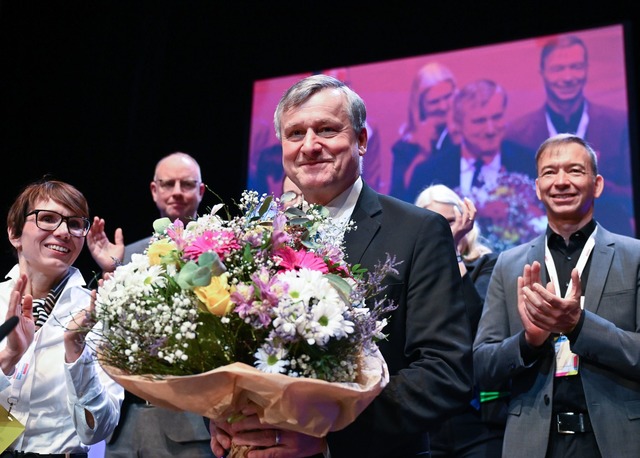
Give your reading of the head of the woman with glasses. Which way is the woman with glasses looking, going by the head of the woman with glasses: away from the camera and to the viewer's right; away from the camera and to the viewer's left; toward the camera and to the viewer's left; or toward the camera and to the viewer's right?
toward the camera and to the viewer's right

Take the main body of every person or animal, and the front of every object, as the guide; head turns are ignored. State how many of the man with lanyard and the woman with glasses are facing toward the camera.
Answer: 2

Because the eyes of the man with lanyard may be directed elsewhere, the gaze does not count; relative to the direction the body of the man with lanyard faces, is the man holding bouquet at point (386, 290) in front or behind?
in front

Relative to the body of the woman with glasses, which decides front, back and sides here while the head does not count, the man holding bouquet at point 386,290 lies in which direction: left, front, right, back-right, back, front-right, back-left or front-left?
front-left

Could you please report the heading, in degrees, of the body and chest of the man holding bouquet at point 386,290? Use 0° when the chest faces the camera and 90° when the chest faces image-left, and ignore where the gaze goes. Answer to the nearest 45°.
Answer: approximately 45°

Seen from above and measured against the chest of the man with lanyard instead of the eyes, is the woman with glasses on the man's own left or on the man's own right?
on the man's own right

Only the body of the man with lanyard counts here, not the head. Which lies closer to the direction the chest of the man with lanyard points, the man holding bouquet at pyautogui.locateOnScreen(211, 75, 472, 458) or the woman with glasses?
the man holding bouquet

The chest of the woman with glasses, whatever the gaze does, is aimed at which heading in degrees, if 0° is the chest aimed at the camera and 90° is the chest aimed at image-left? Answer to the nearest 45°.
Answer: approximately 0°

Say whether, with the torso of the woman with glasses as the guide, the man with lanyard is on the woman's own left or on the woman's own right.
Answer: on the woman's own left

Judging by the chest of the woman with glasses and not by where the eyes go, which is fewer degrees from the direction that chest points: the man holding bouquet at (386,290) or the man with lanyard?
the man holding bouquet

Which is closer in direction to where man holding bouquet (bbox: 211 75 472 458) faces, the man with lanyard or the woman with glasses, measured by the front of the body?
the woman with glasses
